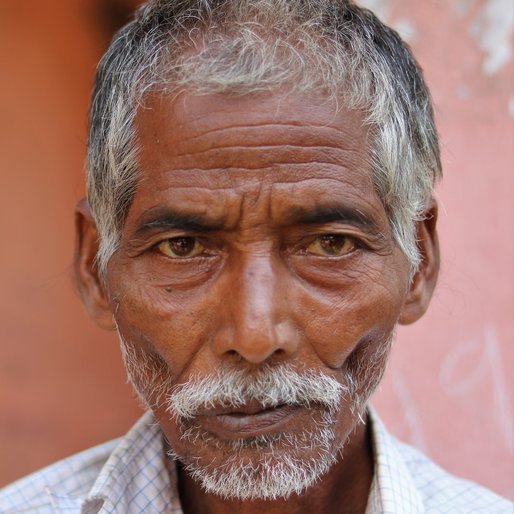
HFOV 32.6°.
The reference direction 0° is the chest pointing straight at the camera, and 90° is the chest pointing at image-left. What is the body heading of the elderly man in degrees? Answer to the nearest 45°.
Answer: approximately 0°
